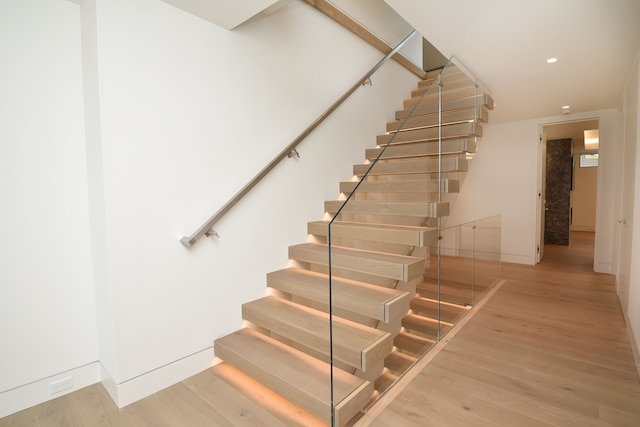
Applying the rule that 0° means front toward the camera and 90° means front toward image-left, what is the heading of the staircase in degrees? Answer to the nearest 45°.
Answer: approximately 45°
